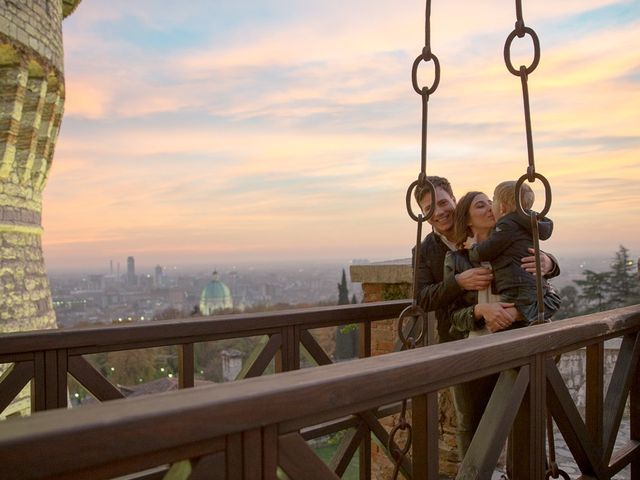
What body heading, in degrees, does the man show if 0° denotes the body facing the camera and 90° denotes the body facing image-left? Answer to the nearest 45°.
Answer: approximately 315°

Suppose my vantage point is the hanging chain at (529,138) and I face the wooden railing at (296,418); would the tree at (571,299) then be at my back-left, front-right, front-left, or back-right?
back-right

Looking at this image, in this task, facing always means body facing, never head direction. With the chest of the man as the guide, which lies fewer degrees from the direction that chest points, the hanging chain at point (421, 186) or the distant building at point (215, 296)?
the hanging chain

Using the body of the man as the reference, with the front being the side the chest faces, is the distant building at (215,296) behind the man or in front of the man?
behind

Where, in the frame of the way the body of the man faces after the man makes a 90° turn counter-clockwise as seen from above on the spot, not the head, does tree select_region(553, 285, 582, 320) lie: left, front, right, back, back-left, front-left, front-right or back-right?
front-left

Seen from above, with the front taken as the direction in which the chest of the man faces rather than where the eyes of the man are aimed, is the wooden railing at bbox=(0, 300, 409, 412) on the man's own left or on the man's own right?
on the man's own right

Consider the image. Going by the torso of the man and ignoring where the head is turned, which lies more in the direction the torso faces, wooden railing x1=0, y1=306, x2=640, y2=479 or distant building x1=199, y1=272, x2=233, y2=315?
the wooden railing

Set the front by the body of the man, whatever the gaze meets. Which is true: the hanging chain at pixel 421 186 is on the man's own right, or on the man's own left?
on the man's own right

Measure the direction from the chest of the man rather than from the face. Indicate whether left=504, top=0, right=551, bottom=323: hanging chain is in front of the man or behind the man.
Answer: in front
